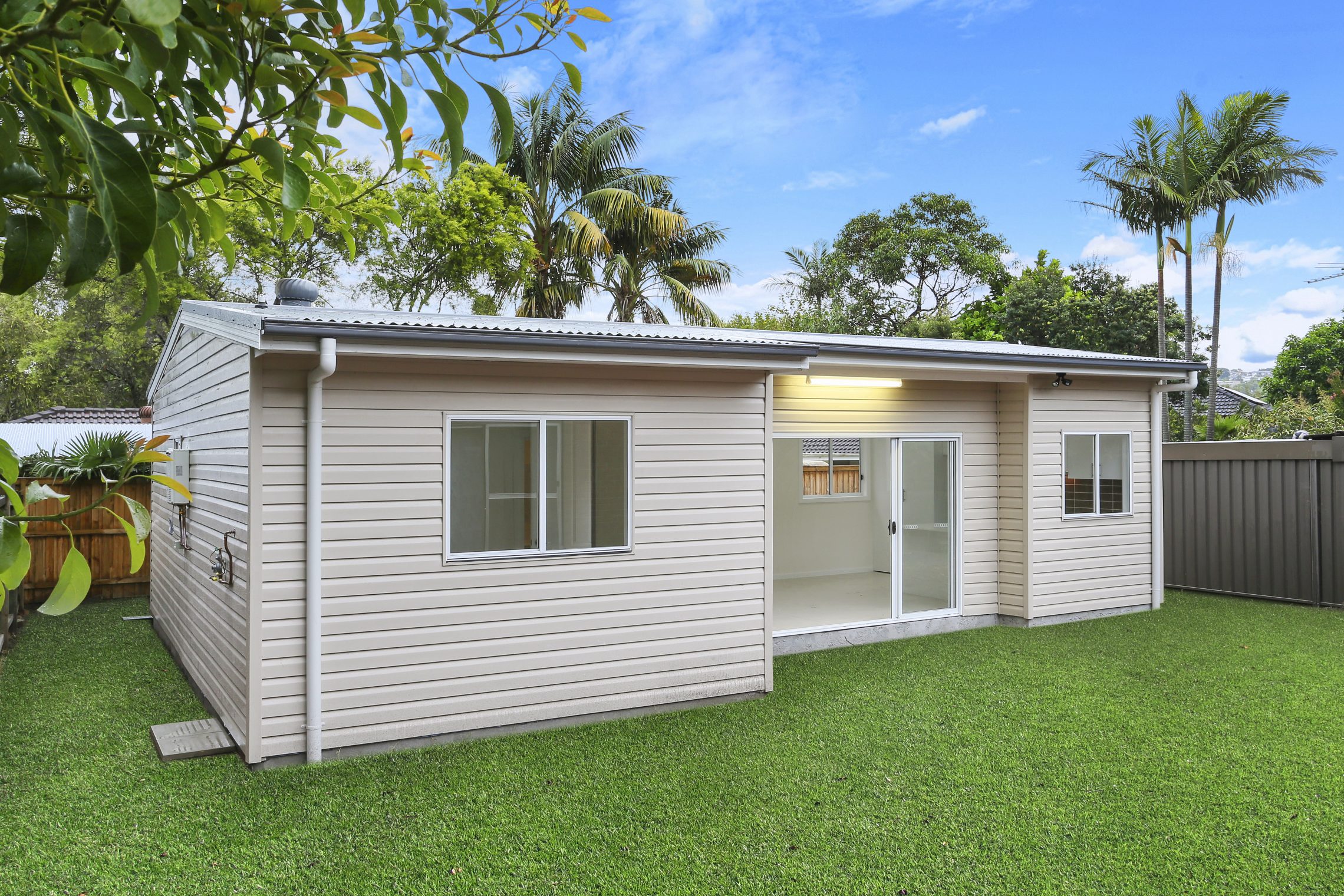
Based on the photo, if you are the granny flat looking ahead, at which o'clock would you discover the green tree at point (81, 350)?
The green tree is roughly at 6 o'clock from the granny flat.

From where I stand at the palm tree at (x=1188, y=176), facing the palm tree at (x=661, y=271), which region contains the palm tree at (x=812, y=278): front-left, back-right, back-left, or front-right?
front-right

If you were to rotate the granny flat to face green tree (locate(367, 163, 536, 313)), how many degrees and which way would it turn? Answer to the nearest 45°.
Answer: approximately 135° to its left

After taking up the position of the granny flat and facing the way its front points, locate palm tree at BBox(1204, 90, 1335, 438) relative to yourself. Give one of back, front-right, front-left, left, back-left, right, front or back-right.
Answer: left

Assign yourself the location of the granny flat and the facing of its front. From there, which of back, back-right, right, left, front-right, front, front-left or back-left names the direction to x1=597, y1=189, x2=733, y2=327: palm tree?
back-left

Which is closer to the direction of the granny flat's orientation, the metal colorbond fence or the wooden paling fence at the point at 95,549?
the metal colorbond fence

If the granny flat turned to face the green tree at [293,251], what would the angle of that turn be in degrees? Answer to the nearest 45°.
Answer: approximately 180°

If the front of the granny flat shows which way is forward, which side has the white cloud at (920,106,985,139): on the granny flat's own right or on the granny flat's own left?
on the granny flat's own left

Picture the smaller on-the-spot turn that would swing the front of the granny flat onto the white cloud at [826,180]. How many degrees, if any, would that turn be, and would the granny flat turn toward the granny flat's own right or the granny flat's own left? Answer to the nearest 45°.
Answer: approximately 135° to the granny flat's own left

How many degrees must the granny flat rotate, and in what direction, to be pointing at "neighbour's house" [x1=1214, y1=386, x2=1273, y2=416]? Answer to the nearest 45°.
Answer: approximately 90° to its left

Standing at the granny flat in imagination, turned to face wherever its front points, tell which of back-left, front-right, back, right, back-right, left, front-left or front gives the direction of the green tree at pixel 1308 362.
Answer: left
